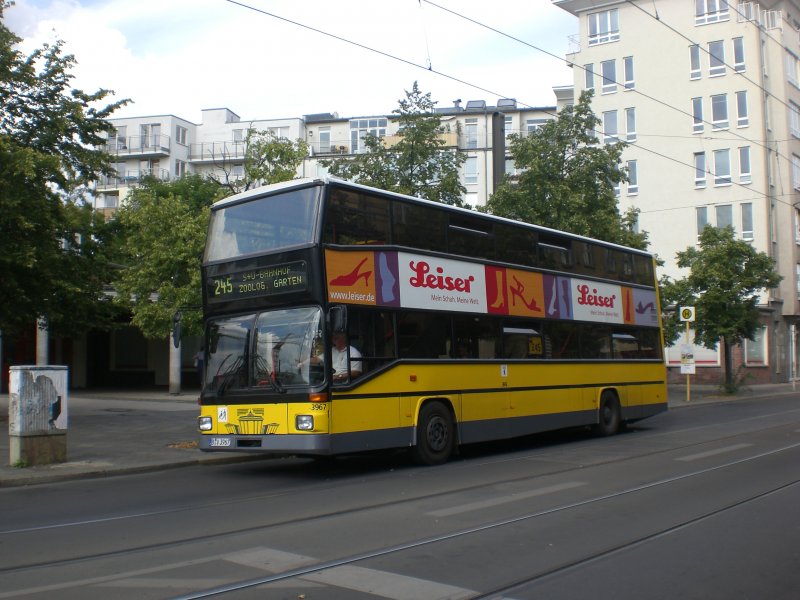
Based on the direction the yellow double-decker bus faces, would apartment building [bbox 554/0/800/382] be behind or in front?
behind

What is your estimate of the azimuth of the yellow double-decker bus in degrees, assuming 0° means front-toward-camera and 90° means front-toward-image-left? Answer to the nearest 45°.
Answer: approximately 45°

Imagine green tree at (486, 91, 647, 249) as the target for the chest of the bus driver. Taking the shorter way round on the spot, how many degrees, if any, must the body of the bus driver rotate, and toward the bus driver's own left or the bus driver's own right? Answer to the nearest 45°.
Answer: approximately 180°

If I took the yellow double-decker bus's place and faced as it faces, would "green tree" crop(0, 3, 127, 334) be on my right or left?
on my right

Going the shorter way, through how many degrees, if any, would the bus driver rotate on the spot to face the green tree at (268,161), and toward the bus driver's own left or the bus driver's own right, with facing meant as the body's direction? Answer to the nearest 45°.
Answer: approximately 135° to the bus driver's own right

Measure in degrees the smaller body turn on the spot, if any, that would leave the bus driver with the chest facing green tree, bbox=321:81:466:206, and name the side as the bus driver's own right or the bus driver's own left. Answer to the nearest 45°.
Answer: approximately 135° to the bus driver's own right

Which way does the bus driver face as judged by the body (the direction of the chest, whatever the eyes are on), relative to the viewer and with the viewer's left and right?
facing the viewer and to the left of the viewer

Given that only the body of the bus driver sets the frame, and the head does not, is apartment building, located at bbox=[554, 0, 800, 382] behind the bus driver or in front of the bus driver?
behind

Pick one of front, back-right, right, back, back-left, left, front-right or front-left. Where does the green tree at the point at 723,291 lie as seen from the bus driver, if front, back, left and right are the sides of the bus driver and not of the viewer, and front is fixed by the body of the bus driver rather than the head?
back
